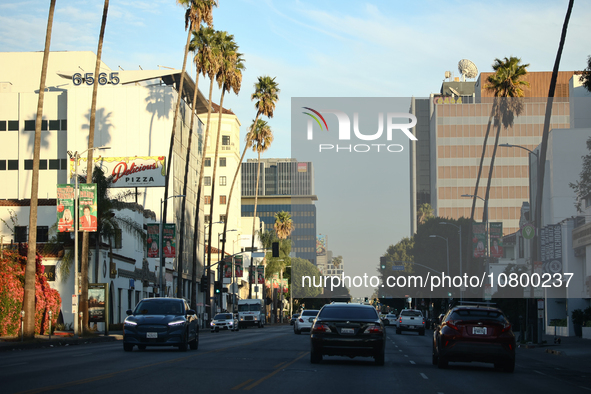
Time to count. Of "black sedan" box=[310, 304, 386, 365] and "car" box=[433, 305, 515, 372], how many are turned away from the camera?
2

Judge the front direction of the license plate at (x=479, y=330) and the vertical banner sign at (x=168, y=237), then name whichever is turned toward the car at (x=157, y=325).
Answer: the vertical banner sign

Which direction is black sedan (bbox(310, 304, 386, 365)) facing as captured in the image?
away from the camera

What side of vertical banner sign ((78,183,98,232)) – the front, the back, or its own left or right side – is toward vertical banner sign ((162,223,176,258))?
back

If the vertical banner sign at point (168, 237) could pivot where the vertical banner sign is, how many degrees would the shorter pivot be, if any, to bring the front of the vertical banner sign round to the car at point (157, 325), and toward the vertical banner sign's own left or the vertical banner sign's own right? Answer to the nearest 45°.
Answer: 0° — it already faces it

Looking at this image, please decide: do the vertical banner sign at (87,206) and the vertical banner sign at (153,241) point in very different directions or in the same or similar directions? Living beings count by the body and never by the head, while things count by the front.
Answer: same or similar directions

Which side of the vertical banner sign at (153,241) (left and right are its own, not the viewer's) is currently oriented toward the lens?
front

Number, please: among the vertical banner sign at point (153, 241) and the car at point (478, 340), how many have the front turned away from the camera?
1

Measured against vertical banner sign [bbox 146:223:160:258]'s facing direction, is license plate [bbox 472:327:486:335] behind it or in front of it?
in front

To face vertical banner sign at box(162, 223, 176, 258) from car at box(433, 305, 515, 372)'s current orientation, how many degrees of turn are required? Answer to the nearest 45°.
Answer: approximately 45° to its left

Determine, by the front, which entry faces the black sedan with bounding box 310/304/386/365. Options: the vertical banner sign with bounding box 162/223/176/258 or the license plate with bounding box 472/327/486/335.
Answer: the vertical banner sign

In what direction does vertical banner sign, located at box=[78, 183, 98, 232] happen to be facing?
toward the camera

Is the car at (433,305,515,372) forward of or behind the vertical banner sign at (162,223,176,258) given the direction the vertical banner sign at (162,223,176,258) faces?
forward

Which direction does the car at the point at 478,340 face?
away from the camera

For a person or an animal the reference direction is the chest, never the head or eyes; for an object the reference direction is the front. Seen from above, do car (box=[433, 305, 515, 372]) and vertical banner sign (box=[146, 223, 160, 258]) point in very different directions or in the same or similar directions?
very different directions

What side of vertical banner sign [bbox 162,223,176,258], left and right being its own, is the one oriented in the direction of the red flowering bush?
front

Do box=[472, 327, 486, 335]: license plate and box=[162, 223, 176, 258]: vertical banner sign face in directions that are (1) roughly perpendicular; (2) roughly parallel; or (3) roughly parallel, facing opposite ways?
roughly parallel

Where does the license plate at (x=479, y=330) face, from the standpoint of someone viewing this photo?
facing the viewer
